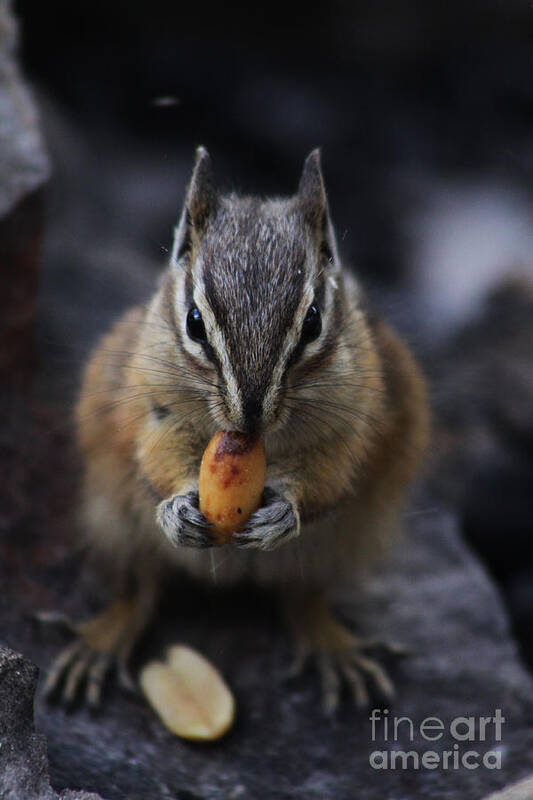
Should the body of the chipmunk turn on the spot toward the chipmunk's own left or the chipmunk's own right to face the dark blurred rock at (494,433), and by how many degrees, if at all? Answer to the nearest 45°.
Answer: approximately 135° to the chipmunk's own left

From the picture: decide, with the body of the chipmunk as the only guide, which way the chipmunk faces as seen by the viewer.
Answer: toward the camera

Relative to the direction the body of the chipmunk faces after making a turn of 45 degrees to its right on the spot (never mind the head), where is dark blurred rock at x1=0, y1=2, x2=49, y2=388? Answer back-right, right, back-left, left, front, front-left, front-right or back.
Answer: right

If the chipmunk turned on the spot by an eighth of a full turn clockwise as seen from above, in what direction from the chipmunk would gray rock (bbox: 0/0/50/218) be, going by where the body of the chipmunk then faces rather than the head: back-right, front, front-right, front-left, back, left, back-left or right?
right
